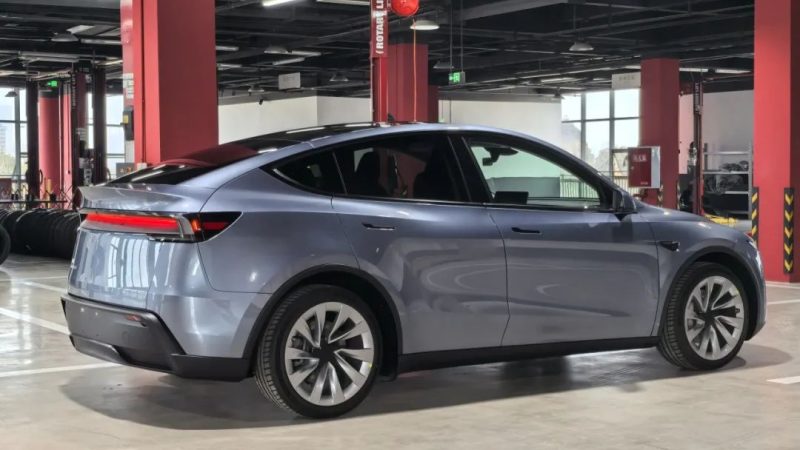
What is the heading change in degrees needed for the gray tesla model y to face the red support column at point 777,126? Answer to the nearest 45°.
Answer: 0° — it already faces it

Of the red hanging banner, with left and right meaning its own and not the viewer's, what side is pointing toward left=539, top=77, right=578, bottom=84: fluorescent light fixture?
back

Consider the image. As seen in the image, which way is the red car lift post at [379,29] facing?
toward the camera

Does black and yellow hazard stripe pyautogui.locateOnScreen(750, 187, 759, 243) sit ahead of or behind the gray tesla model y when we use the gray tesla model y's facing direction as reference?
ahead

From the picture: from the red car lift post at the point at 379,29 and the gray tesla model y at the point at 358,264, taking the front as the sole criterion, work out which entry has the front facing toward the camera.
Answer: the red car lift post

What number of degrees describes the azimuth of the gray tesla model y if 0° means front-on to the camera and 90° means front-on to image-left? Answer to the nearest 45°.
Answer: approximately 225°

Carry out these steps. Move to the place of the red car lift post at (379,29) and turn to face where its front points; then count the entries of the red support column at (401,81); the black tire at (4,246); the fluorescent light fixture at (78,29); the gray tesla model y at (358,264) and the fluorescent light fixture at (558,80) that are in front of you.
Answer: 1

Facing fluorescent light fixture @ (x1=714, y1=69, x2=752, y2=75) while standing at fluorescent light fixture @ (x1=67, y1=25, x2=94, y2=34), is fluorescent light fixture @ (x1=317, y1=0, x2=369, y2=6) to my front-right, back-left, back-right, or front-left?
front-right

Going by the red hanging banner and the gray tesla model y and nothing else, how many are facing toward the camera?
1

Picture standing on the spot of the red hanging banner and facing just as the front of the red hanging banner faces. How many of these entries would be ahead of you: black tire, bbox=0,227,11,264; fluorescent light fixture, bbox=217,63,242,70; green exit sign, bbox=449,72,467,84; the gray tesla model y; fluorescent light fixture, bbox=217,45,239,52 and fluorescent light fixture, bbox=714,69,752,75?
1

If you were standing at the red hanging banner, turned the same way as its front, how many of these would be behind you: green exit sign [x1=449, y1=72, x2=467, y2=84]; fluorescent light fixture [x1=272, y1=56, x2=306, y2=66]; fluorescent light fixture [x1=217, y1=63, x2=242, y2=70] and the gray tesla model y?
3

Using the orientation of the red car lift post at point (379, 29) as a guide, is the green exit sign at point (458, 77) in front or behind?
behind

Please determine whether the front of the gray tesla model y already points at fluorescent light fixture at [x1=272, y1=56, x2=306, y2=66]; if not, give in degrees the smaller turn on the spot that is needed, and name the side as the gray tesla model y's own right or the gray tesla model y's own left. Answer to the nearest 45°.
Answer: approximately 45° to the gray tesla model y's own left

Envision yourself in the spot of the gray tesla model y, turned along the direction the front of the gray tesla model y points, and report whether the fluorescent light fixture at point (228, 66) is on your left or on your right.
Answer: on your left

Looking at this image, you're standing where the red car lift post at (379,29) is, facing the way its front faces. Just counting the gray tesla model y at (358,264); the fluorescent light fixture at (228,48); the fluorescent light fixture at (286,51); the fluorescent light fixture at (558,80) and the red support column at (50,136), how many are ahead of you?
1

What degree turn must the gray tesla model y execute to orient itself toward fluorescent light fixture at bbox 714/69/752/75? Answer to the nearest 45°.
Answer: approximately 45° to its left
